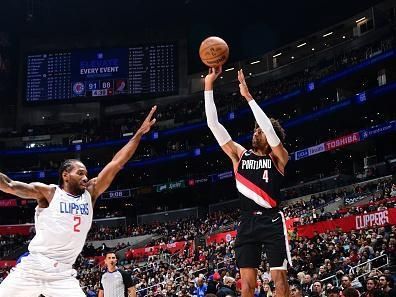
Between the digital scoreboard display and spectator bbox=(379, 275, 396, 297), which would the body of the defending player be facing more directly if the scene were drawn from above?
the spectator

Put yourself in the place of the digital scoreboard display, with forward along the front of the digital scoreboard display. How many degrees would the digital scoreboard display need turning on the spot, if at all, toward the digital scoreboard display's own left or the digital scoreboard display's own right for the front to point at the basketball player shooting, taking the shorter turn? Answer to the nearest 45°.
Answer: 0° — it already faces them

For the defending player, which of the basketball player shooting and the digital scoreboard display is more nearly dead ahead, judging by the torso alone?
the basketball player shooting

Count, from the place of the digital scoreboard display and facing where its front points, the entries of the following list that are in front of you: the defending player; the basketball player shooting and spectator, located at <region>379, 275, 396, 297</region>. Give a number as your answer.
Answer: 3

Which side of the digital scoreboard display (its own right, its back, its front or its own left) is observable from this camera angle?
front

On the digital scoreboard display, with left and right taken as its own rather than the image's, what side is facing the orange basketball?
front

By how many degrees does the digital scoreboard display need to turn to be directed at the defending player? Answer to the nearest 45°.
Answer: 0° — it already faces them

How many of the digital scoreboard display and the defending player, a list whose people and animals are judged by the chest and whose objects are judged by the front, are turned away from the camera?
0

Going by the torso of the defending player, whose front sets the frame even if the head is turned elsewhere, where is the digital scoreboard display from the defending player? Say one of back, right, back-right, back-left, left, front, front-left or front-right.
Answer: back-left

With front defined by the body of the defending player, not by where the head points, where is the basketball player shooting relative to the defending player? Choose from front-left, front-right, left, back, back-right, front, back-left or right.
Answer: front-left

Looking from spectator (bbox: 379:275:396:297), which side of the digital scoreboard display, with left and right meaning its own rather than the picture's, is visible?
front

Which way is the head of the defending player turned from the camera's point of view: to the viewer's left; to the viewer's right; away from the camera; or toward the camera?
to the viewer's right
